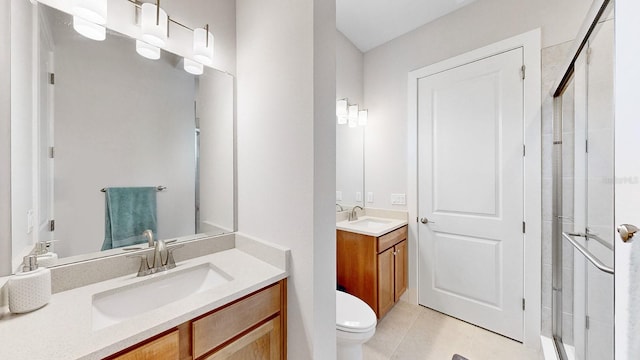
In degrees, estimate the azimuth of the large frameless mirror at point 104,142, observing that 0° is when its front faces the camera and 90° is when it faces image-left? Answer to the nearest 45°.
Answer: approximately 315°

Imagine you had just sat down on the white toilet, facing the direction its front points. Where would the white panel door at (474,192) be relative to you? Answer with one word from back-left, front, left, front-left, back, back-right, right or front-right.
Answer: left

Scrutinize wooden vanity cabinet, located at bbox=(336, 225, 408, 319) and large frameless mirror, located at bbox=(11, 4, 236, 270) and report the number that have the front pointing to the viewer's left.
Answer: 0

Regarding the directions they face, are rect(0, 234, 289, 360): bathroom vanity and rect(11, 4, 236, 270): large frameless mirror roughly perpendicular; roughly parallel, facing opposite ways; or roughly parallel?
roughly parallel

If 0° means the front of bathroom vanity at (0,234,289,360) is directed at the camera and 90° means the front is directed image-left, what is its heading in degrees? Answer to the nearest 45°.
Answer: approximately 315°

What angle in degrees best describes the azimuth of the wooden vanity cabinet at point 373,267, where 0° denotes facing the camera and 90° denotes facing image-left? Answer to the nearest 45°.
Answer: approximately 315°

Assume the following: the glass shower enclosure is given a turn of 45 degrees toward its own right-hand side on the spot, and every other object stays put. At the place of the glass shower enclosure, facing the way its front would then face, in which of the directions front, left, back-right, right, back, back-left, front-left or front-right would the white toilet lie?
left

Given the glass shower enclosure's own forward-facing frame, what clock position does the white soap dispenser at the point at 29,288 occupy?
The white soap dispenser is roughly at 10 o'clock from the glass shower enclosure.

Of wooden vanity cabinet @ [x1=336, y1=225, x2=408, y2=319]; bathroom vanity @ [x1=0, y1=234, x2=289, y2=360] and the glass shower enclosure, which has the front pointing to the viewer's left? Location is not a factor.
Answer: the glass shower enclosure

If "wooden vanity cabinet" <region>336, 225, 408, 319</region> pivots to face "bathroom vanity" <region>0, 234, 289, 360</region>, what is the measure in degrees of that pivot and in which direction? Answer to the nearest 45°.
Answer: approximately 90° to its right

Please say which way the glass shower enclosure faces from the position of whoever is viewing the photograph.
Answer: facing to the left of the viewer

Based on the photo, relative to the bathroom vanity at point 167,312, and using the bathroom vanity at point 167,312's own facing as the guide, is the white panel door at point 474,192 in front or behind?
in front

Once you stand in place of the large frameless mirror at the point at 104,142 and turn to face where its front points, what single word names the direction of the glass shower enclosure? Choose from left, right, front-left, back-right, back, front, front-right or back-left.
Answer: front

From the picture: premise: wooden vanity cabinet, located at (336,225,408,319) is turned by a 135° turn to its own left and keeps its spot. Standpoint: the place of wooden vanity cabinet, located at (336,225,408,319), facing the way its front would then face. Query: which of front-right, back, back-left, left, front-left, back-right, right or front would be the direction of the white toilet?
back

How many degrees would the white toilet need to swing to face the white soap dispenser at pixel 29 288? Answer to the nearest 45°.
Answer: approximately 90° to its right

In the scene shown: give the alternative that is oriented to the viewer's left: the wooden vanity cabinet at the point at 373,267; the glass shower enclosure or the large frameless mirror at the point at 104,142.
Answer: the glass shower enclosure
